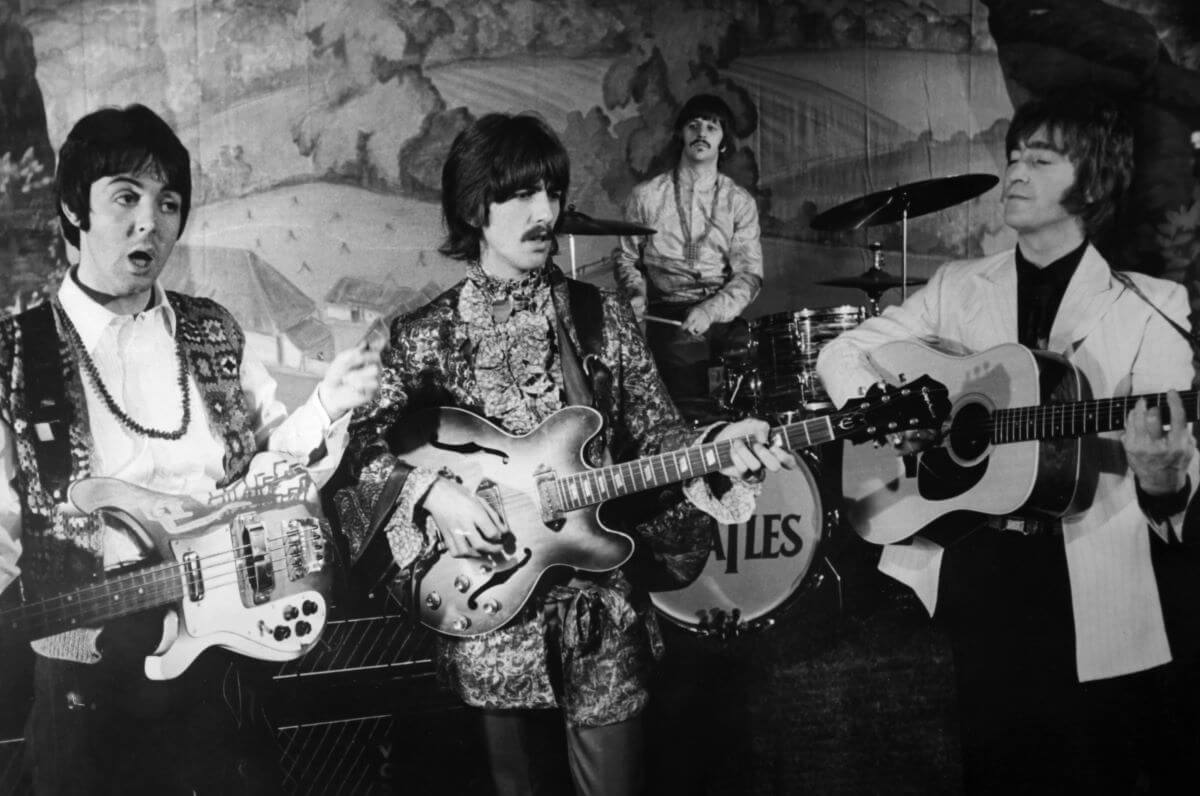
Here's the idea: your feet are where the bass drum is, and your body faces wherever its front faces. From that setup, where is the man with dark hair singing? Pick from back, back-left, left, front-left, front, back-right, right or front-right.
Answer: right

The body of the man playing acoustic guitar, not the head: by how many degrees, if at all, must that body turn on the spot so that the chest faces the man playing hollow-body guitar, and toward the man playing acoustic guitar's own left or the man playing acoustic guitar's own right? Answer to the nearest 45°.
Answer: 0° — they already face them

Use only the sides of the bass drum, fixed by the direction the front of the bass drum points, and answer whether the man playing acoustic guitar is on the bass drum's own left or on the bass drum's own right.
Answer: on the bass drum's own left

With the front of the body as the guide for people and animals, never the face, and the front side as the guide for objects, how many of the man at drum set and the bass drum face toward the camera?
2

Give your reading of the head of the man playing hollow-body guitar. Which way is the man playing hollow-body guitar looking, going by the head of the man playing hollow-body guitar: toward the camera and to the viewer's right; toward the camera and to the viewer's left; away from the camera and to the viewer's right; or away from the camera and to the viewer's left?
toward the camera and to the viewer's right

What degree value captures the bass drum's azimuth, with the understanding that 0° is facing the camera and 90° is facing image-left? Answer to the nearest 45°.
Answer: approximately 0°
